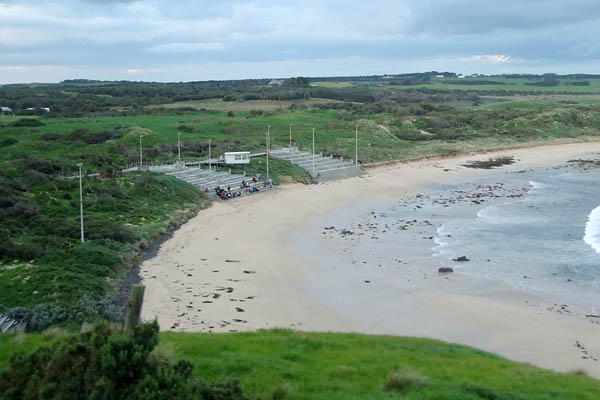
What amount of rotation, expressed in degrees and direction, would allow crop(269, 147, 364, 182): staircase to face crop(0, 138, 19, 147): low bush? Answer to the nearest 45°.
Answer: approximately 135° to its right

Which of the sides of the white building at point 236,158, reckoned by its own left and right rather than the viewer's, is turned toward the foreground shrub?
front

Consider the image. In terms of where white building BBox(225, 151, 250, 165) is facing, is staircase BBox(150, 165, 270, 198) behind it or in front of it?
in front

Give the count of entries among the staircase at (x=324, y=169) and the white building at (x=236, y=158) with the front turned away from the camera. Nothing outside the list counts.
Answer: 0

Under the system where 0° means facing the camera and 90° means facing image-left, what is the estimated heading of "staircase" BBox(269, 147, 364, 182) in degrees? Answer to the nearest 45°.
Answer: approximately 315°

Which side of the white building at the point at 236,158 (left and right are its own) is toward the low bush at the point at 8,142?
right

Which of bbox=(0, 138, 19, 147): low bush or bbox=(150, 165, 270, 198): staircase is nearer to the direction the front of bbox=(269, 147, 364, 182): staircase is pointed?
the staircase

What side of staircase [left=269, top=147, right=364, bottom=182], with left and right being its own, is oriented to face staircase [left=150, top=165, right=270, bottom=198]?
right

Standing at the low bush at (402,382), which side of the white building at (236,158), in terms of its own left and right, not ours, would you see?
front

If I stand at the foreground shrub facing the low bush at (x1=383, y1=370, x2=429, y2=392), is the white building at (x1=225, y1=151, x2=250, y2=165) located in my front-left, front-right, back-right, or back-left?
back-left
